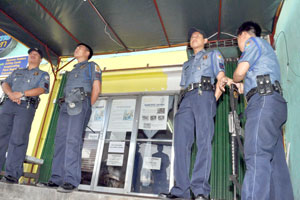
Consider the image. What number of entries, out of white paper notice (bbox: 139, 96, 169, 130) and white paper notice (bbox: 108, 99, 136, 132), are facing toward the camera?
2

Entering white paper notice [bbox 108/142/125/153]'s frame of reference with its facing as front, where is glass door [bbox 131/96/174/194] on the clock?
The glass door is roughly at 10 o'clock from the white paper notice.

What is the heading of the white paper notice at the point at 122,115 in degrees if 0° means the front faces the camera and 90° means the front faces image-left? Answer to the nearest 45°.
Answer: approximately 0°

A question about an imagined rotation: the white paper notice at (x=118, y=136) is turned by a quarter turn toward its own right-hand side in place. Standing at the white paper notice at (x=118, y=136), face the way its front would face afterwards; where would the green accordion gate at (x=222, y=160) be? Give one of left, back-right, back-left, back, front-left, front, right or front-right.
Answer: back-left

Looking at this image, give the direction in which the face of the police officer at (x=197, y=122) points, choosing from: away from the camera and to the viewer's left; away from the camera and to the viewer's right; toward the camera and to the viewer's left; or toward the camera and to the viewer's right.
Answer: toward the camera and to the viewer's left

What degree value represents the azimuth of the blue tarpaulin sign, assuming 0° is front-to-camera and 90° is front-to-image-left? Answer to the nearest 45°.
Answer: approximately 0°

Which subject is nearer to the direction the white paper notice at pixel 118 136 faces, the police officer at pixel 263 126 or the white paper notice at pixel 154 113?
the police officer

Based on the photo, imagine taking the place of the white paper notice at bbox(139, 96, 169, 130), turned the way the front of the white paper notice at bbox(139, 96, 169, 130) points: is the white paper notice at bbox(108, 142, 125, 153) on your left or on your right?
on your right

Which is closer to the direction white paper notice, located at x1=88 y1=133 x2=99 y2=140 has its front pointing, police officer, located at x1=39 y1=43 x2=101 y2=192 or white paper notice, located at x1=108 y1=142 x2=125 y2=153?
the police officer
